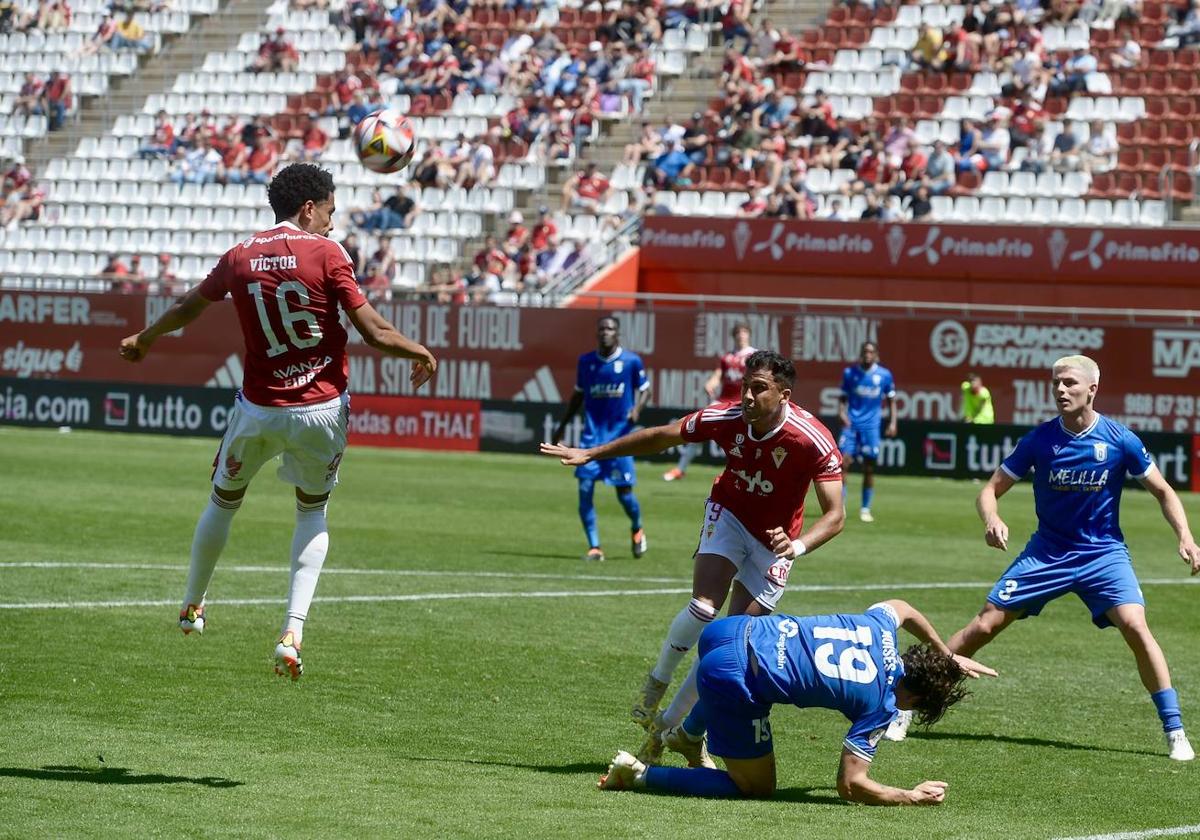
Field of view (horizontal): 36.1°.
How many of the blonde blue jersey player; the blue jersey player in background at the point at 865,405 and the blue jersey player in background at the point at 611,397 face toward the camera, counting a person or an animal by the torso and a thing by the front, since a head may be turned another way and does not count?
3

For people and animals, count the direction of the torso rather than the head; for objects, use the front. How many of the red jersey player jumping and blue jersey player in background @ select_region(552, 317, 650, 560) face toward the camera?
1

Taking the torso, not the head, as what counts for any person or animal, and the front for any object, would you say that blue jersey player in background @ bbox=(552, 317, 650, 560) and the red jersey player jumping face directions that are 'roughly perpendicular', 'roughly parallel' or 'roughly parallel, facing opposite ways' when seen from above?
roughly parallel, facing opposite ways

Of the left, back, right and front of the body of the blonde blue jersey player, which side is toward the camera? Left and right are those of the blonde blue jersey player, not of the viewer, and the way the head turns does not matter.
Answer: front

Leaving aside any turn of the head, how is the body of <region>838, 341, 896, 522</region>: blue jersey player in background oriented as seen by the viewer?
toward the camera

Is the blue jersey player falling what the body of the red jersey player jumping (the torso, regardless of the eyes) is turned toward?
no

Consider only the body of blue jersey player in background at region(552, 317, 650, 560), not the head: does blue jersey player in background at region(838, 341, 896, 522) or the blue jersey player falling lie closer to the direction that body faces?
the blue jersey player falling

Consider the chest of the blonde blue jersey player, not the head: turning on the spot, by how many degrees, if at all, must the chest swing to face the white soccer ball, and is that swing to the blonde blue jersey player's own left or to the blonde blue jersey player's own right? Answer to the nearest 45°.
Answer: approximately 90° to the blonde blue jersey player's own right

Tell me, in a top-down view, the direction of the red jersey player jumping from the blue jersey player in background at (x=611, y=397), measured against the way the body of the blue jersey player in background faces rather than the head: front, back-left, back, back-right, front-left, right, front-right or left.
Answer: front

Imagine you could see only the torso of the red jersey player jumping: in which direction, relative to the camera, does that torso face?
away from the camera

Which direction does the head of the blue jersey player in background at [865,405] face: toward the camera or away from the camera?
toward the camera

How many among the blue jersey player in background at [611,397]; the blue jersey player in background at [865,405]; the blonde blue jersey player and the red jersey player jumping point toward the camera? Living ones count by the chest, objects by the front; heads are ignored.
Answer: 3

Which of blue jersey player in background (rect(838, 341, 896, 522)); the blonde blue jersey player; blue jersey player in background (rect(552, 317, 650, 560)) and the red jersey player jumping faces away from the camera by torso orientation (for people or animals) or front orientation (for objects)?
the red jersey player jumping

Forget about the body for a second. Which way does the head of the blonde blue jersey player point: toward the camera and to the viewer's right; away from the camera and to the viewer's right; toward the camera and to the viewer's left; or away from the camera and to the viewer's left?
toward the camera and to the viewer's left

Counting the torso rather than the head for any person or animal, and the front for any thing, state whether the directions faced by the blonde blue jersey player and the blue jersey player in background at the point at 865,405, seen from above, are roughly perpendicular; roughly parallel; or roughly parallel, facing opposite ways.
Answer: roughly parallel

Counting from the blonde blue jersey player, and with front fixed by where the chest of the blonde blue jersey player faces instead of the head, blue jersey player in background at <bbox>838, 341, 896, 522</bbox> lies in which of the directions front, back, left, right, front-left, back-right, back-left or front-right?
back
